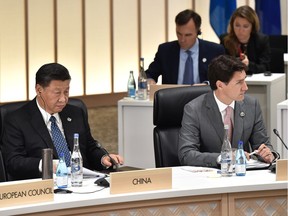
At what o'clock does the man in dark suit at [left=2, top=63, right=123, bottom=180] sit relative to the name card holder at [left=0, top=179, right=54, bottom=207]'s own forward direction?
The man in dark suit is roughly at 6 o'clock from the name card holder.

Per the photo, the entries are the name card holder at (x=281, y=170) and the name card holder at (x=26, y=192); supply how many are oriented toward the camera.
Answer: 2

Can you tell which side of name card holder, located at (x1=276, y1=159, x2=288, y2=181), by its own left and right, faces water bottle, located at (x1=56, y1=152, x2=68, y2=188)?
right

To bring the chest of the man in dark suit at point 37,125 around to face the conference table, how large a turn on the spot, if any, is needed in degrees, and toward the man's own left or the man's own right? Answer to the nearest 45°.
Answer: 0° — they already face it

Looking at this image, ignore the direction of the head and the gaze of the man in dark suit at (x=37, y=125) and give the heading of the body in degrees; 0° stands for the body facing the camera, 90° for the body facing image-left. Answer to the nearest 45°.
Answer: approximately 315°

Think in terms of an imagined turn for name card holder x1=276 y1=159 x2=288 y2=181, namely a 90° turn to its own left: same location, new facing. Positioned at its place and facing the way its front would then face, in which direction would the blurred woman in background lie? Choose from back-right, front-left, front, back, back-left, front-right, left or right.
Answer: left

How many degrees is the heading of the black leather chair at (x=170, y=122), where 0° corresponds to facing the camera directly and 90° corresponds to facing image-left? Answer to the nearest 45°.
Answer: approximately 315°

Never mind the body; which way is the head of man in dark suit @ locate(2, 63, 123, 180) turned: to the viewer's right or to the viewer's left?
to the viewer's right

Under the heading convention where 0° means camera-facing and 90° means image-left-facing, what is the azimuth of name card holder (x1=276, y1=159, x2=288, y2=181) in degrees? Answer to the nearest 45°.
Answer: approximately 0°

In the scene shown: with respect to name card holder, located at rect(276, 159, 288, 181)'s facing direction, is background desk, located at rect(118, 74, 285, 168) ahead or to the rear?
to the rear
